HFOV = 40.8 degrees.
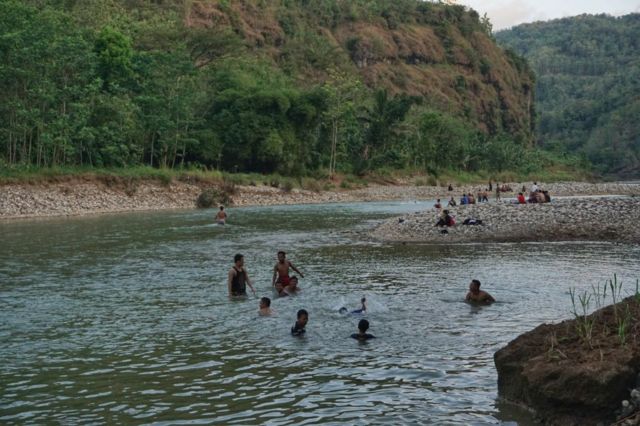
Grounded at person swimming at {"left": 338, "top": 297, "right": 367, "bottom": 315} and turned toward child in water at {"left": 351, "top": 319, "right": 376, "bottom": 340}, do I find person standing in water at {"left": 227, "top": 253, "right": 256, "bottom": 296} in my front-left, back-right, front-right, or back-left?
back-right

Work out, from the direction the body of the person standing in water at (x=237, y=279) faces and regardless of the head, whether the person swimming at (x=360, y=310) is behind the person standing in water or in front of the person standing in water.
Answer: in front

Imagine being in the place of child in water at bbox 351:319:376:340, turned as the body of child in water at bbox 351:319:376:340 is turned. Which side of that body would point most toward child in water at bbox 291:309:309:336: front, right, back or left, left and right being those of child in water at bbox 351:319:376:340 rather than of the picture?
left

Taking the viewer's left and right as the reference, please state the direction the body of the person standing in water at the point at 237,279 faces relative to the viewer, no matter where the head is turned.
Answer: facing the viewer and to the right of the viewer

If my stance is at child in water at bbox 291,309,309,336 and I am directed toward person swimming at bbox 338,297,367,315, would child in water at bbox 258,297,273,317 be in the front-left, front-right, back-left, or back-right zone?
front-left

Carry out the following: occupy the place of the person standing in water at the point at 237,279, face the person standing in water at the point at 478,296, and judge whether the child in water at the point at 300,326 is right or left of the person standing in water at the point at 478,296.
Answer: right

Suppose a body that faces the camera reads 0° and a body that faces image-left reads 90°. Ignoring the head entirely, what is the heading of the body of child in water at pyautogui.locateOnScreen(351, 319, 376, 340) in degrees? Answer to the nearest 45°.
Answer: approximately 180°

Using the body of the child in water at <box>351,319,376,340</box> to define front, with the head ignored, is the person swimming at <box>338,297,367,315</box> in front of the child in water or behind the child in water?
in front

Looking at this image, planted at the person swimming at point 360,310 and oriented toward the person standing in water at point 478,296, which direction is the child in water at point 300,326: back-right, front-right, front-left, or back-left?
back-right

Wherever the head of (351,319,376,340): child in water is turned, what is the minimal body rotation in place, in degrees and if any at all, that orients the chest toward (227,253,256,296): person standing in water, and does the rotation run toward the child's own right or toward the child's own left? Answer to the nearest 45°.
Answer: approximately 45° to the child's own left

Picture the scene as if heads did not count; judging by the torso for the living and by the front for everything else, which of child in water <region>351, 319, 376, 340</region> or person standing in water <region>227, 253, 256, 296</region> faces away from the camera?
the child in water
